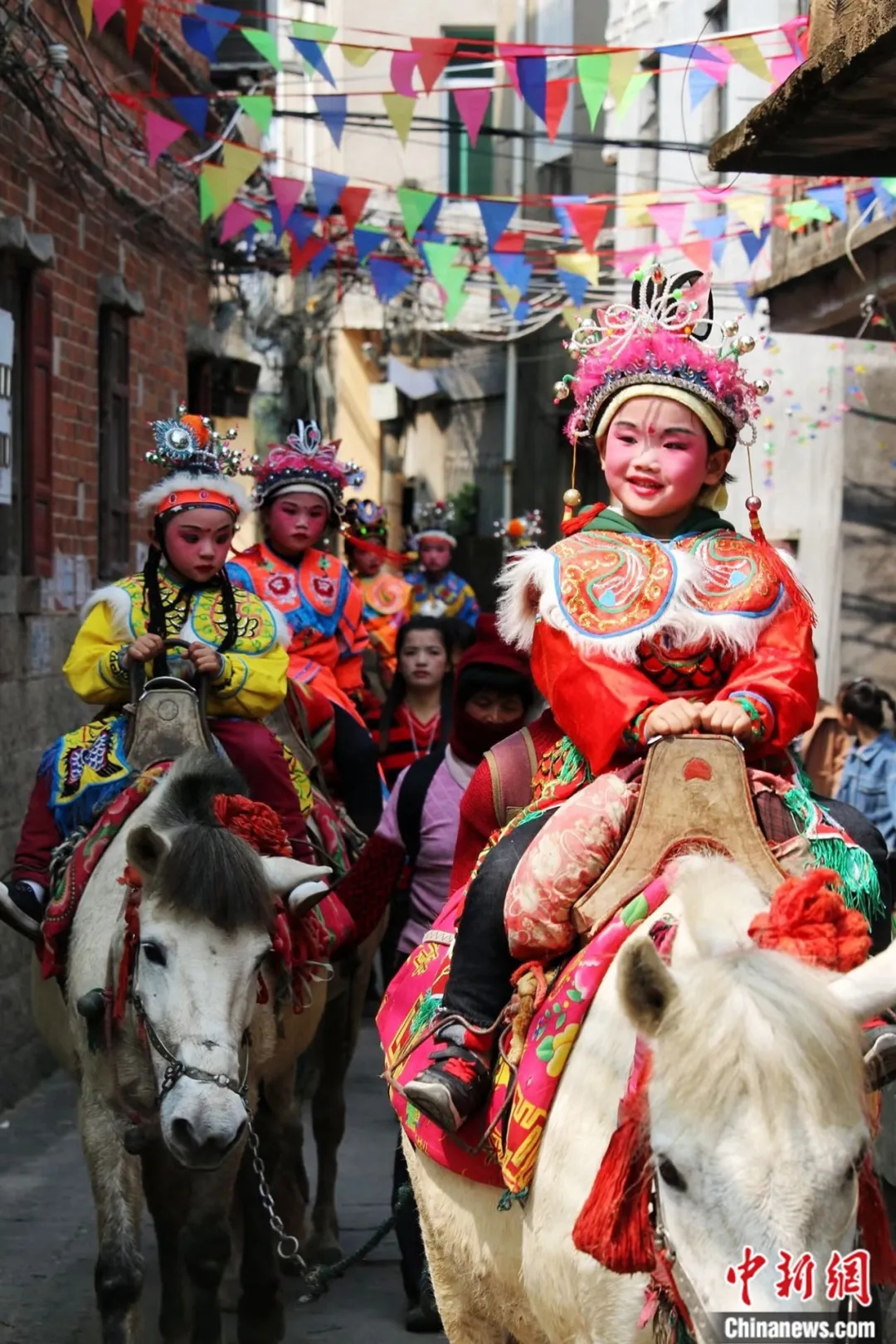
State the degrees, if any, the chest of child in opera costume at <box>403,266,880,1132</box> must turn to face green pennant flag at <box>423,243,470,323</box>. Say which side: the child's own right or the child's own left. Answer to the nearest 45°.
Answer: approximately 180°

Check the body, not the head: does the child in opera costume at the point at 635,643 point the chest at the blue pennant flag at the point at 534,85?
no

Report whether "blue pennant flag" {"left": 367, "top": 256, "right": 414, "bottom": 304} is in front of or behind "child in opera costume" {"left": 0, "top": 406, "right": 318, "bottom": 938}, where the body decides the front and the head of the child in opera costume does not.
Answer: behind

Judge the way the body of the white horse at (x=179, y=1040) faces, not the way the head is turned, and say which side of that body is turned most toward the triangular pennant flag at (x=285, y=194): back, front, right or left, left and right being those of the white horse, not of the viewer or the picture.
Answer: back

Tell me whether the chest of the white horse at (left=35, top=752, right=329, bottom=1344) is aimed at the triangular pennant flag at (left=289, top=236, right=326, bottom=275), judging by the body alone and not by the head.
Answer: no

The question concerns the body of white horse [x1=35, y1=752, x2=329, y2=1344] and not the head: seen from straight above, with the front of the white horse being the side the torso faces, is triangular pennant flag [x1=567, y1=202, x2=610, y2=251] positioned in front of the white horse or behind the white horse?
behind

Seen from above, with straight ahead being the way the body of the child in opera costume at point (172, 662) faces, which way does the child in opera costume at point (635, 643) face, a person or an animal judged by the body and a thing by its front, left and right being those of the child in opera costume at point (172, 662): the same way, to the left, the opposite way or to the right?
the same way

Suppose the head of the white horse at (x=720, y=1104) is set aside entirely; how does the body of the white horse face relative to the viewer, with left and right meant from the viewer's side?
facing the viewer and to the right of the viewer

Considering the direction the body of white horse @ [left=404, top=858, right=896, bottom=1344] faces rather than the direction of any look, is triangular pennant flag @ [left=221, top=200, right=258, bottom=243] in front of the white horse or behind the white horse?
behind

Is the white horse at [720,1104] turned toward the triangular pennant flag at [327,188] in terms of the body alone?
no

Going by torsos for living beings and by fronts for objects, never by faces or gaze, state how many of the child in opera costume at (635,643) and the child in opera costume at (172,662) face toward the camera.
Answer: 2

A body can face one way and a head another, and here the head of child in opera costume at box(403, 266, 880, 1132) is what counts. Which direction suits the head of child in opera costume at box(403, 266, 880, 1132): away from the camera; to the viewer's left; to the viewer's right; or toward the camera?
toward the camera

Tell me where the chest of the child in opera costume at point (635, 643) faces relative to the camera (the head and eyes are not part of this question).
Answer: toward the camera

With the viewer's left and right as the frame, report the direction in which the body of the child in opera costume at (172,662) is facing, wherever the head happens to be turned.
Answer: facing the viewer

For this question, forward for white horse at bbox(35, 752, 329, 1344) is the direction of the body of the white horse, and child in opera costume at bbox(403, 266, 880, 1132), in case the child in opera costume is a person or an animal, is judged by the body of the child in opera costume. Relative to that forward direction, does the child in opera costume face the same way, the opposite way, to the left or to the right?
the same way

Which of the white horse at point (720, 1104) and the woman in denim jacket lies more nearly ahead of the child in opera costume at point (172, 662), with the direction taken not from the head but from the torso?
the white horse
